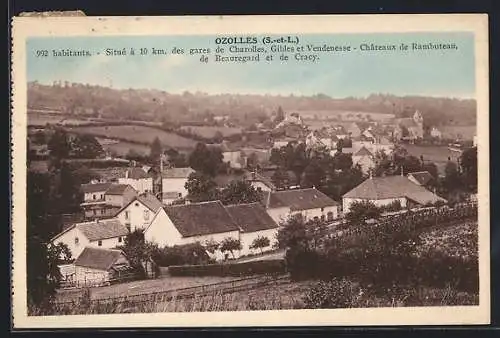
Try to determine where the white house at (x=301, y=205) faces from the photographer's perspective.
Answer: facing the viewer

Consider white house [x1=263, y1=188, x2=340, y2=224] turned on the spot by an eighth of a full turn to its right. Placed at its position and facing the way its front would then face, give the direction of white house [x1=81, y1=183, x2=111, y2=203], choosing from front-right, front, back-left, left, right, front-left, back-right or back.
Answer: front-right

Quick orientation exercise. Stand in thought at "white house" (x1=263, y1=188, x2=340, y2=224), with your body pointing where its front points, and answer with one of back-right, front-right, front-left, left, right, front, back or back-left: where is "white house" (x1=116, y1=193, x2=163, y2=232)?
right
